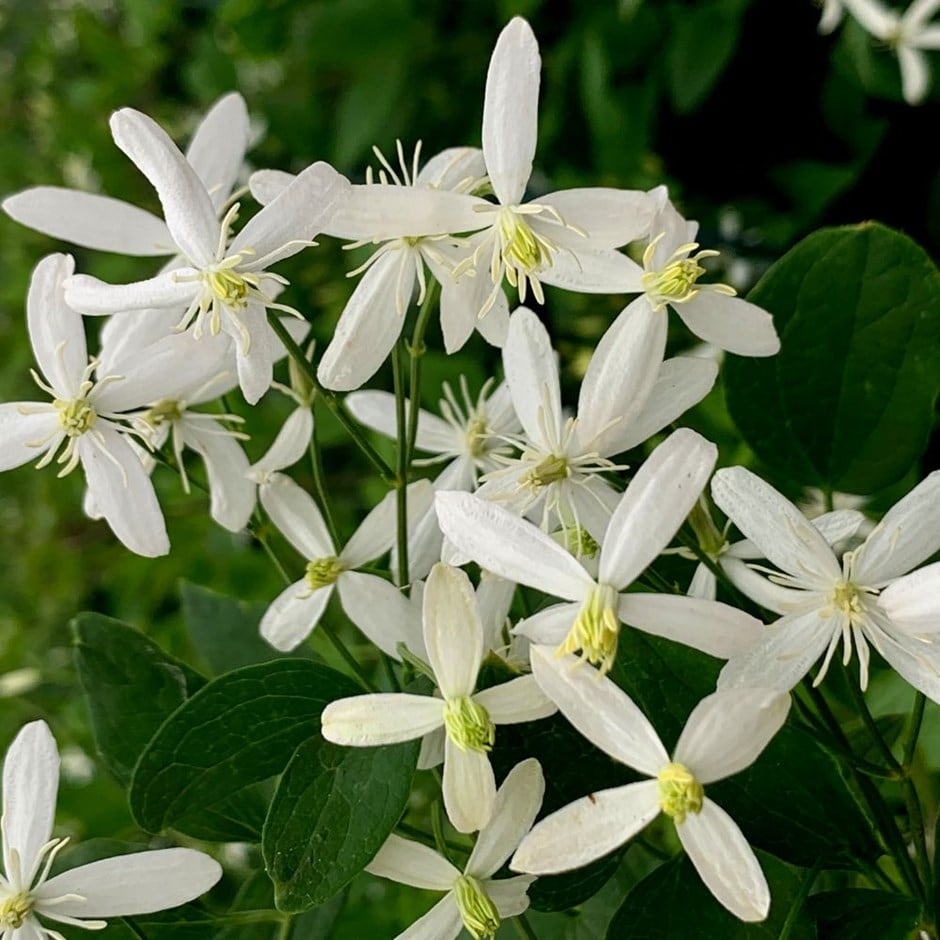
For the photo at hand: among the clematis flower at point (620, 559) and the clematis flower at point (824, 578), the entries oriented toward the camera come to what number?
2

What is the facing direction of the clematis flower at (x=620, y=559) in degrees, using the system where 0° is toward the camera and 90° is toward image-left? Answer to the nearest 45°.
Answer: approximately 0°

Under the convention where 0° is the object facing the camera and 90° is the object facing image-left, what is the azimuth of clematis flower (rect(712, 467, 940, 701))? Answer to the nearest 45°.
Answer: approximately 0°
